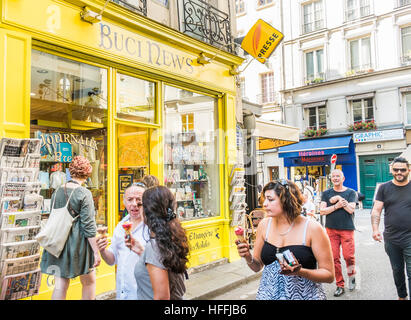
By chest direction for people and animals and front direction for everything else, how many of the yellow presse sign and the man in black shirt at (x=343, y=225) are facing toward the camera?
2

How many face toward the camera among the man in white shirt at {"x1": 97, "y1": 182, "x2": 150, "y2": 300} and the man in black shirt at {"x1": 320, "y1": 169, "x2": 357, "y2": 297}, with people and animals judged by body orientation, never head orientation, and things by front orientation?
2

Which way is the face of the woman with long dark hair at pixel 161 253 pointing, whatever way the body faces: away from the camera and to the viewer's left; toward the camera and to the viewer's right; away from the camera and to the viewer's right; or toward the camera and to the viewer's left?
away from the camera and to the viewer's left

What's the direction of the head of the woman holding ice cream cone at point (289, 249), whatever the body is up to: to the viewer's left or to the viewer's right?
to the viewer's left

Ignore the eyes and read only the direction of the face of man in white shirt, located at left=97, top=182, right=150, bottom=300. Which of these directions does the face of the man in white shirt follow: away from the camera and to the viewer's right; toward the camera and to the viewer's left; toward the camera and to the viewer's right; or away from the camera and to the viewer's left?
toward the camera and to the viewer's right
